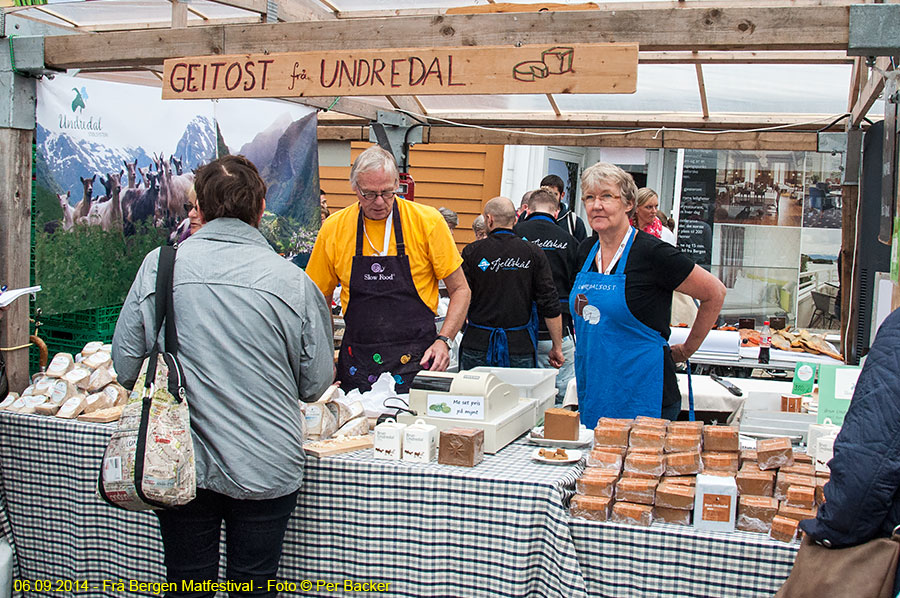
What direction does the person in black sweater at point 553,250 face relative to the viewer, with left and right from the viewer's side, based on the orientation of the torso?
facing away from the viewer

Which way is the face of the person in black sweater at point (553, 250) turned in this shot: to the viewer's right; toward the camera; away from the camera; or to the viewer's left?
away from the camera

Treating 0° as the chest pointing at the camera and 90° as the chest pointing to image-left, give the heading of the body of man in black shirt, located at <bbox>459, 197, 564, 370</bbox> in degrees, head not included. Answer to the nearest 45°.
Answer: approximately 180°

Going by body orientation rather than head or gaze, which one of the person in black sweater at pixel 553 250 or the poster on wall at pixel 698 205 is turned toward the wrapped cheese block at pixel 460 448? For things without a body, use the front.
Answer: the poster on wall

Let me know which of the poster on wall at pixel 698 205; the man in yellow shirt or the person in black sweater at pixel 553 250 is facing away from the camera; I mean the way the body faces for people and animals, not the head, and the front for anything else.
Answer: the person in black sweater

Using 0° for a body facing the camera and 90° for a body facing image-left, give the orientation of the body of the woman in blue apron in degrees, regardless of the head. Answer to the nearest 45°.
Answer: approximately 45°

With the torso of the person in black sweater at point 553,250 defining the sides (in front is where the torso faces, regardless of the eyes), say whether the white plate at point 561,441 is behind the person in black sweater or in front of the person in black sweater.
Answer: behind

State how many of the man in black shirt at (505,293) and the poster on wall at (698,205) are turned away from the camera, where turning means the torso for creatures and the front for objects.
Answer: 1

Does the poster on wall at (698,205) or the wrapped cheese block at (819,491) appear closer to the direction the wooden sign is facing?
the wrapped cheese block

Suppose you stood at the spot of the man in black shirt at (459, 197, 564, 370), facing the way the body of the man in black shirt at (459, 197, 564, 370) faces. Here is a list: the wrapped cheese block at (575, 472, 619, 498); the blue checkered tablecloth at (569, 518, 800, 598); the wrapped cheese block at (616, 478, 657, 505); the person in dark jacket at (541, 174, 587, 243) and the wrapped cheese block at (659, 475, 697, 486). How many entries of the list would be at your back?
4
